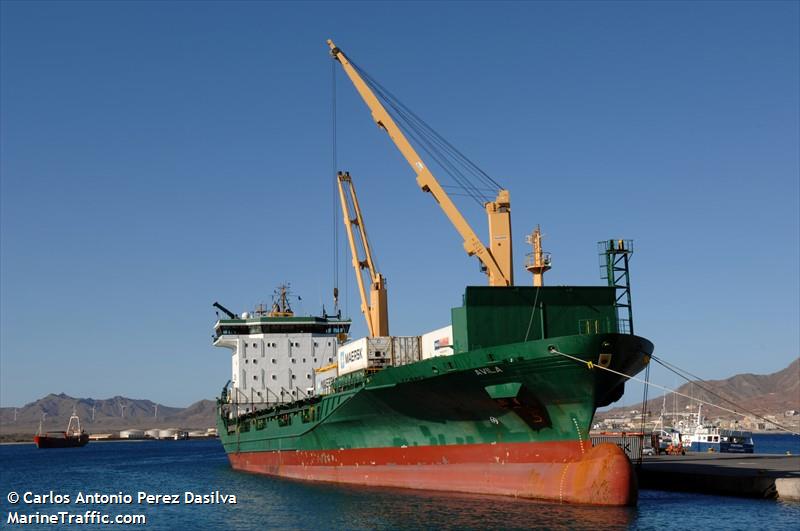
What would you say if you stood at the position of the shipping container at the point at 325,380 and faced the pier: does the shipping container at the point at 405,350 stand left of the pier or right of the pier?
right

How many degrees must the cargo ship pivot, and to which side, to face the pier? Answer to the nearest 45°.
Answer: approximately 90° to its left

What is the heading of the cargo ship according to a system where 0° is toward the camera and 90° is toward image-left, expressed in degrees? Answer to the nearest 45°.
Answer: approximately 315°

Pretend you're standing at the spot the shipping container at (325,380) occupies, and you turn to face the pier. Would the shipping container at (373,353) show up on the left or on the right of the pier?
right
